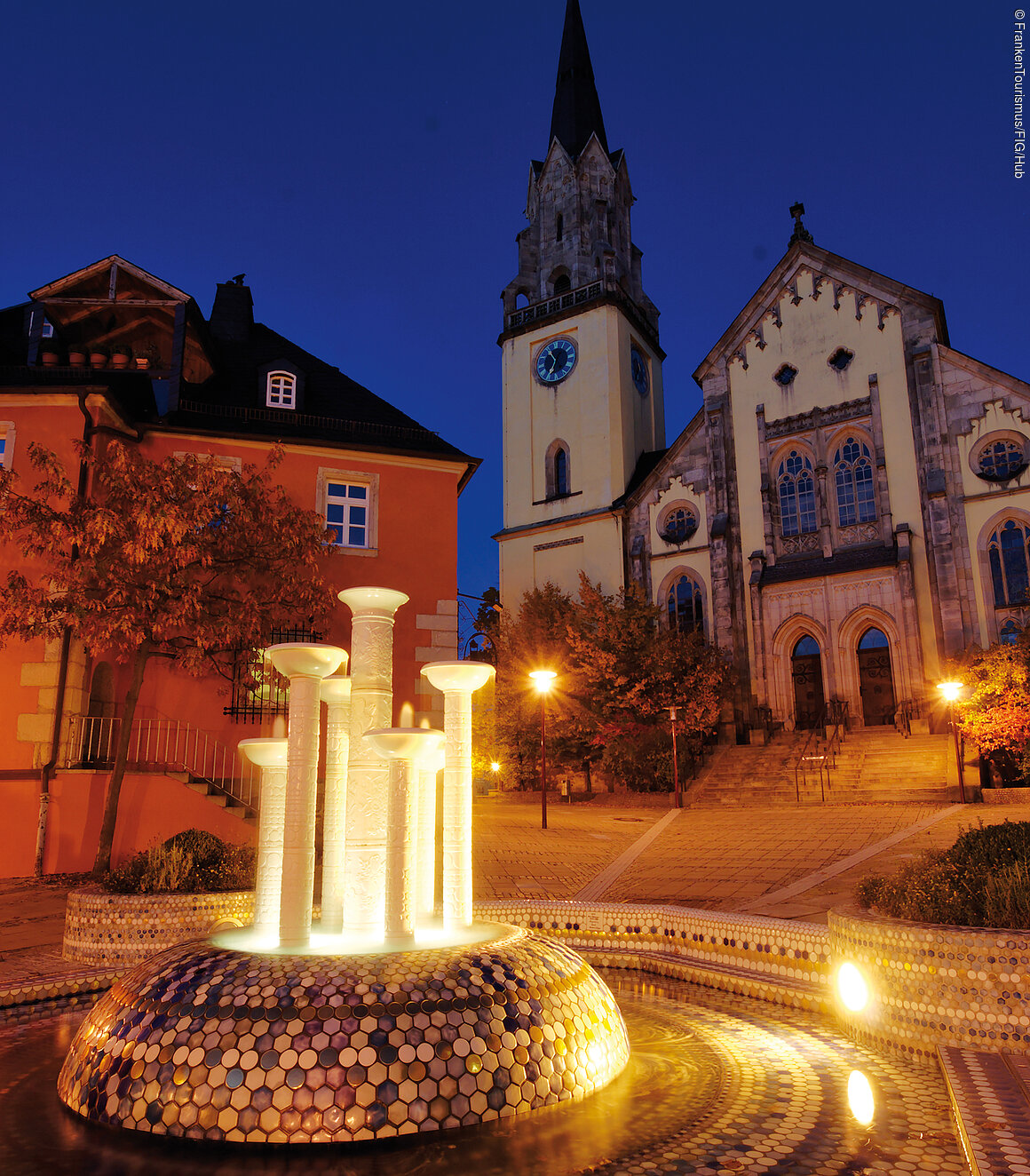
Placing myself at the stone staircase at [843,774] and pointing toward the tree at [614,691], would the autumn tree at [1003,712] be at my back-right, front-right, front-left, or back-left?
back-left

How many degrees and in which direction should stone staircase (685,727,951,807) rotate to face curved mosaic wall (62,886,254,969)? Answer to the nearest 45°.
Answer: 0° — it already faces it

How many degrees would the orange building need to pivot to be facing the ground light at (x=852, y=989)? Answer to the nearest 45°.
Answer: approximately 45° to its left

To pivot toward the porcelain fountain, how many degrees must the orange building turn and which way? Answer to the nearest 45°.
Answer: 0° — it already faces it

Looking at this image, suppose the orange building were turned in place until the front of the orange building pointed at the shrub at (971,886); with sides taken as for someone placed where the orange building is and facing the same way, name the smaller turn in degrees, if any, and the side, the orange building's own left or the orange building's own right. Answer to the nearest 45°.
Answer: approximately 45° to the orange building's own left

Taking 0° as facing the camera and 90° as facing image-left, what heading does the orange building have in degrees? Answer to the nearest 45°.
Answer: approximately 0°

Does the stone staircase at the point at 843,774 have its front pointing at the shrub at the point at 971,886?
yes

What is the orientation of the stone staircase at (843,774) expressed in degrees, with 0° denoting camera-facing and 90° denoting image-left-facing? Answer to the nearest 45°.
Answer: approximately 0°
